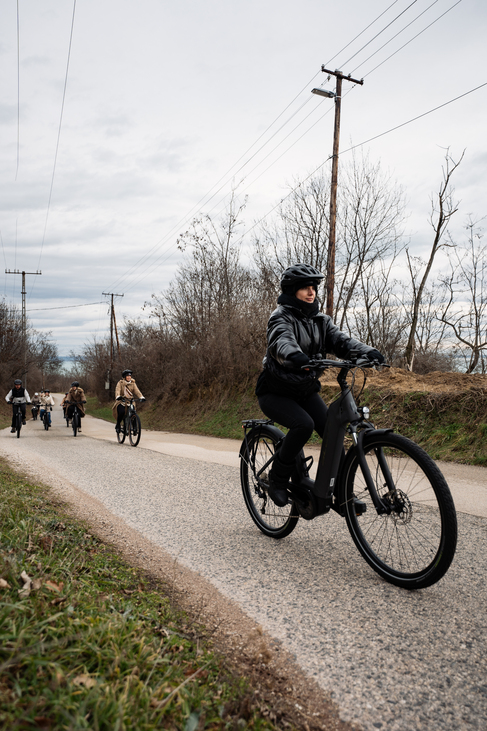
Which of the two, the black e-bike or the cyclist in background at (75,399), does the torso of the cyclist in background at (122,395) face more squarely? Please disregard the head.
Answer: the black e-bike

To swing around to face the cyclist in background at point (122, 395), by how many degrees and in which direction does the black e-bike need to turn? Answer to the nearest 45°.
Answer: approximately 180°

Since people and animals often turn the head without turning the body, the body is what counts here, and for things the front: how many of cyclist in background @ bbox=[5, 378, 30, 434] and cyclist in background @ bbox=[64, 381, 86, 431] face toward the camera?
2

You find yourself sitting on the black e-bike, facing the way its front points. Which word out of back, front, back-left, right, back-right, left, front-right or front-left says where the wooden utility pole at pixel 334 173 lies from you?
back-left

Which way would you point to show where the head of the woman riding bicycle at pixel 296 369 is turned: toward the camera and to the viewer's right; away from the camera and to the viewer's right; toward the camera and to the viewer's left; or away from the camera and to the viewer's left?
toward the camera and to the viewer's right

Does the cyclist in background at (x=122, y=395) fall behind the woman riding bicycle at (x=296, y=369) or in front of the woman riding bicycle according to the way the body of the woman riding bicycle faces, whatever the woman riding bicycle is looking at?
behind

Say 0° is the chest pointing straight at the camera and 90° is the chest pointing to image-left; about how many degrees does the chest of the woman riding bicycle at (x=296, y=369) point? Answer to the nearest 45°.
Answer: approximately 315°
